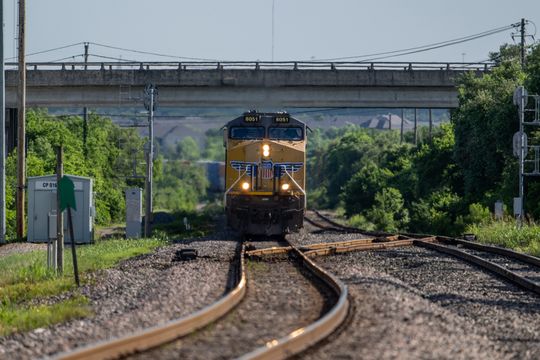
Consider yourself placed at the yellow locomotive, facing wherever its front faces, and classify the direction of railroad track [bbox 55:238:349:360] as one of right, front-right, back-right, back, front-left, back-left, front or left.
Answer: front

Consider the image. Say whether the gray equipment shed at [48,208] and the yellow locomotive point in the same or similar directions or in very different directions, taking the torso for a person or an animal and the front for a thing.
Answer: same or similar directions

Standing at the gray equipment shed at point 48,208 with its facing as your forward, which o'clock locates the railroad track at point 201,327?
The railroad track is roughly at 12 o'clock from the gray equipment shed.

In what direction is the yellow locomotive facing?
toward the camera

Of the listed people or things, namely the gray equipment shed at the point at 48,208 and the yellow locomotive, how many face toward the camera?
2

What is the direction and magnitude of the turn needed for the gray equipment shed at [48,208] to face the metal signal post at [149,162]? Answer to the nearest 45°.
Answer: approximately 135° to its left

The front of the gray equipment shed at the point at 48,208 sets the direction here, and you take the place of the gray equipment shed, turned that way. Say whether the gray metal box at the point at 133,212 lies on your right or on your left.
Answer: on your left

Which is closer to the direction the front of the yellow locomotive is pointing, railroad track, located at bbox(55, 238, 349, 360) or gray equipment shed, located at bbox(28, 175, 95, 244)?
the railroad track

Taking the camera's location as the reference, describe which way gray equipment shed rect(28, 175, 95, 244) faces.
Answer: facing the viewer
